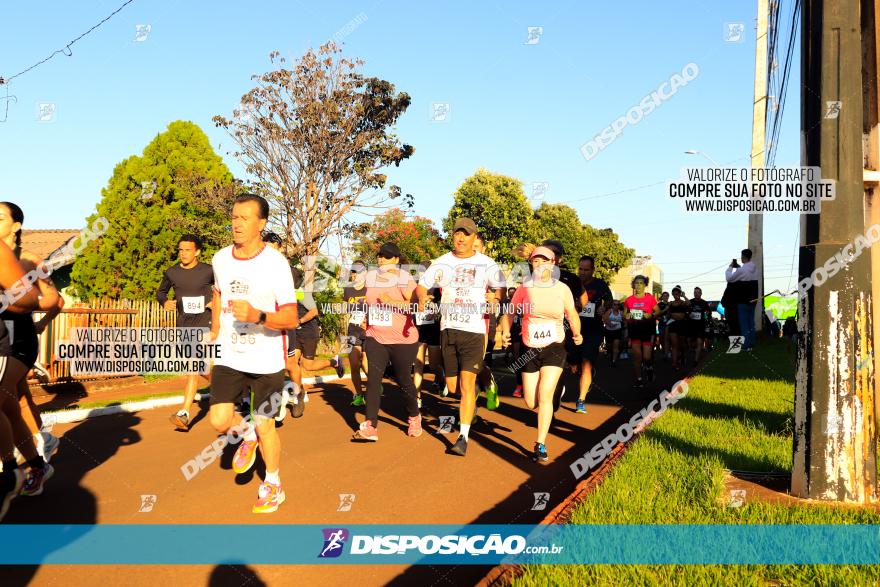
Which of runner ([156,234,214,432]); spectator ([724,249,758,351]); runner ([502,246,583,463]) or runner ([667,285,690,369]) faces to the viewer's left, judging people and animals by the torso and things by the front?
the spectator

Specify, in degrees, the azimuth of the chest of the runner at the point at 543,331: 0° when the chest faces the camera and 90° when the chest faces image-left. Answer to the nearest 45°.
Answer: approximately 0°

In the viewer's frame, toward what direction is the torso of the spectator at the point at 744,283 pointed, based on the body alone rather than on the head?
to the viewer's left

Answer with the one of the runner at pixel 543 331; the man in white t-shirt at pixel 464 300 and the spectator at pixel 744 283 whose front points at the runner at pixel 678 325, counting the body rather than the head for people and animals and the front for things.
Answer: the spectator

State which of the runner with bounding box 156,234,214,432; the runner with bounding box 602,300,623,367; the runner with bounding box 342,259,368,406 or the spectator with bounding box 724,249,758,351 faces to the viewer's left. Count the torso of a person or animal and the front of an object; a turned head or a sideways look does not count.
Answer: the spectator

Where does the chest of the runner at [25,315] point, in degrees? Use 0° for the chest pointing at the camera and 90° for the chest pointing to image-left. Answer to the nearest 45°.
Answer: approximately 45°

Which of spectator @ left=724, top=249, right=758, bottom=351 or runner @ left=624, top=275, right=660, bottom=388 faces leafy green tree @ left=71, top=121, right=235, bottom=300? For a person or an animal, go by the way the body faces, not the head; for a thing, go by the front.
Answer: the spectator
